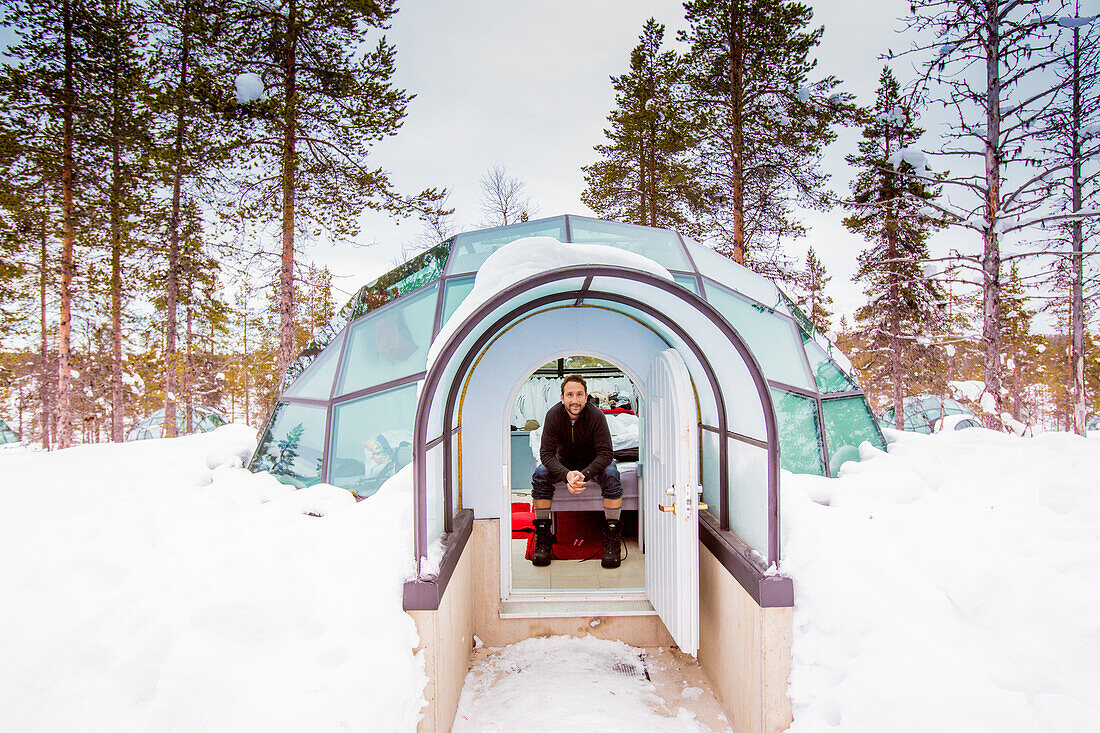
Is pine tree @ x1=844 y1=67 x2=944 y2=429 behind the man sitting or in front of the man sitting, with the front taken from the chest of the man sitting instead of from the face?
behind

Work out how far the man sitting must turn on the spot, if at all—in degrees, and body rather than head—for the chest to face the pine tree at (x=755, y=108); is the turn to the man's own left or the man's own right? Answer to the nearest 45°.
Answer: approximately 135° to the man's own left

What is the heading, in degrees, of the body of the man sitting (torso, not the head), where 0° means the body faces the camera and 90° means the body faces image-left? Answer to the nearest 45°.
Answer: approximately 0°

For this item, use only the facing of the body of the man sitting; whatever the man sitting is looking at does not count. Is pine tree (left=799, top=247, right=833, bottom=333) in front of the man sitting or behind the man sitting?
behind

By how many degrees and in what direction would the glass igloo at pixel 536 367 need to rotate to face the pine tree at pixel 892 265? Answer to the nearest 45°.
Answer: approximately 135° to its left

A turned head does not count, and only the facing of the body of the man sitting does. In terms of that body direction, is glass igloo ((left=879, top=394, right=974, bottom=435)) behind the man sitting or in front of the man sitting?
behind

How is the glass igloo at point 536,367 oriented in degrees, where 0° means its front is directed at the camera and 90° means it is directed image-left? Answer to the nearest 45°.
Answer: approximately 0°

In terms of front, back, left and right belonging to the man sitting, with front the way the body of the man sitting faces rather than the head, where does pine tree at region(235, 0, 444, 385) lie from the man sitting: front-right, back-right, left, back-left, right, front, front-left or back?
back-right
